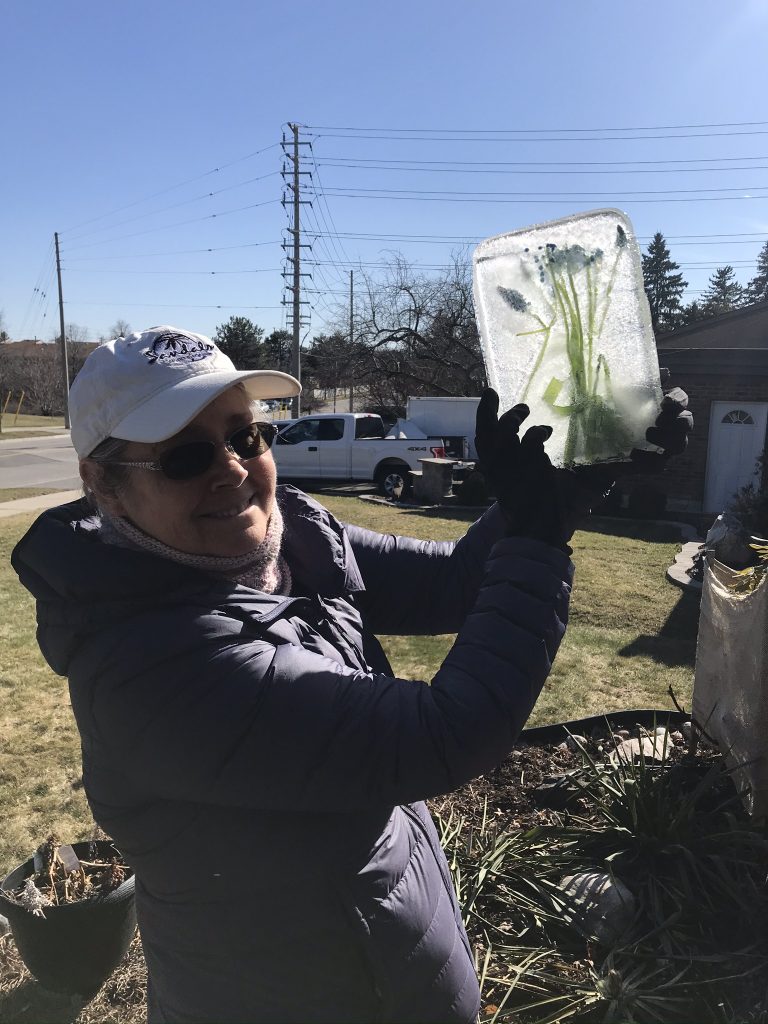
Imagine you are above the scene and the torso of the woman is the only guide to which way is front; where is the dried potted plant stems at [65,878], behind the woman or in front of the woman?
behind

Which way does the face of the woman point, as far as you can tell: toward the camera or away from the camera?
toward the camera

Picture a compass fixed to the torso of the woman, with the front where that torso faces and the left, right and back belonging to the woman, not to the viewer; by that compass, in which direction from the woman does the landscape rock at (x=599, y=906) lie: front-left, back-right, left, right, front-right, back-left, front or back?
left

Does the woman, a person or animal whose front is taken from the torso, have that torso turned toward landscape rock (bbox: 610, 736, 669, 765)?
no

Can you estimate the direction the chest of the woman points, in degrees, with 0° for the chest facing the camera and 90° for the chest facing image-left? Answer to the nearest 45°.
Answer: approximately 315°

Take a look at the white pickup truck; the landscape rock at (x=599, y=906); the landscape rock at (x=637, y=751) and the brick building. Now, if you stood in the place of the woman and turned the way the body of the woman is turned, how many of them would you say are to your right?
0

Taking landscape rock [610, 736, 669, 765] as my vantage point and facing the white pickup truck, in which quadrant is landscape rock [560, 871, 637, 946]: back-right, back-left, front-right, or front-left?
back-left

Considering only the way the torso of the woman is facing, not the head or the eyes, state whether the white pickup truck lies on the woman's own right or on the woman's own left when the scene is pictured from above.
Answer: on the woman's own left

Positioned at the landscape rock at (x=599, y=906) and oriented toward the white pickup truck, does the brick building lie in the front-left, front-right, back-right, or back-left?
front-right

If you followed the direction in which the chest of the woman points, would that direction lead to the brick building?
no

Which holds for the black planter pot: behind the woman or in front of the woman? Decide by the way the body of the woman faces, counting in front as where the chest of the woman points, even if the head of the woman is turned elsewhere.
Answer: behind
